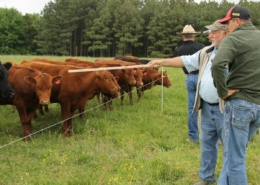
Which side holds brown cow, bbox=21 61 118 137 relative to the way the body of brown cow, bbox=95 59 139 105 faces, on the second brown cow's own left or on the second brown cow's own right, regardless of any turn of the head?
on the second brown cow's own right

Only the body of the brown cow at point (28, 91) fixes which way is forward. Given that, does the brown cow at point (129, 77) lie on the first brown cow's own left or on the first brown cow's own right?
on the first brown cow's own left

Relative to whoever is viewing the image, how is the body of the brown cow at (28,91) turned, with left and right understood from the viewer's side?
facing the viewer and to the right of the viewer

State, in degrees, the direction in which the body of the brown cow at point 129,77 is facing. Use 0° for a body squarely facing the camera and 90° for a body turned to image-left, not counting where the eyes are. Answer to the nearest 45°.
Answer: approximately 315°

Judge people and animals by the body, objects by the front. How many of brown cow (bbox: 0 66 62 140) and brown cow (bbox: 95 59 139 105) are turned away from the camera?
0

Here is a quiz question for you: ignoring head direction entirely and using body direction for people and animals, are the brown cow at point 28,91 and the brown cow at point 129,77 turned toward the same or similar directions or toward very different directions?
same or similar directions

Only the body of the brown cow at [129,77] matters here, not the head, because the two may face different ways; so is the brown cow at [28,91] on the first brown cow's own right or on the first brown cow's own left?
on the first brown cow's own right
